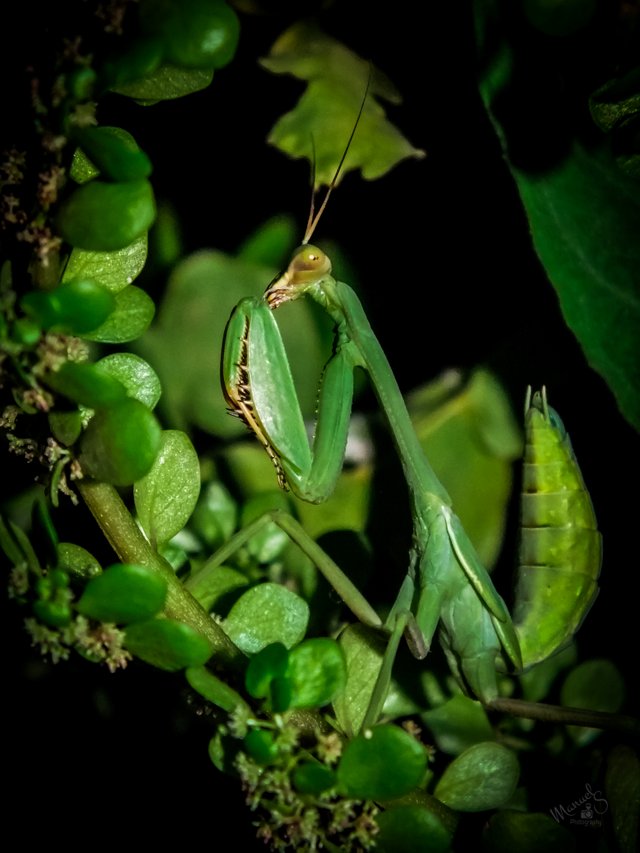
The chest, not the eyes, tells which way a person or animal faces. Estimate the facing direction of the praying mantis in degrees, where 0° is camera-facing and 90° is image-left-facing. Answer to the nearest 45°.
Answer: approximately 90°
